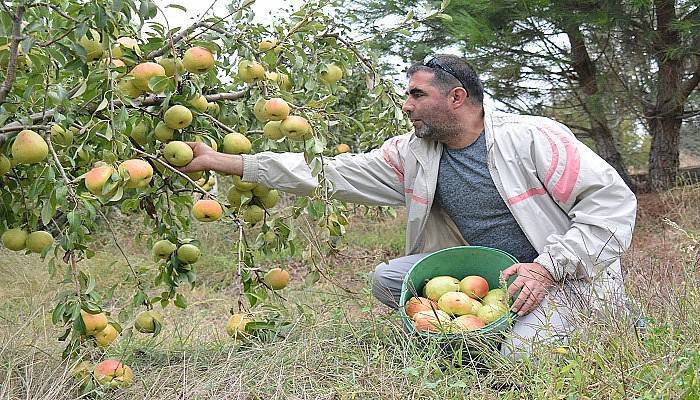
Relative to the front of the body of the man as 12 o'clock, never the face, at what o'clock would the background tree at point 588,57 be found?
The background tree is roughly at 5 o'clock from the man.

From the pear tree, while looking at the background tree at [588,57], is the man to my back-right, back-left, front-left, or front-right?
front-right

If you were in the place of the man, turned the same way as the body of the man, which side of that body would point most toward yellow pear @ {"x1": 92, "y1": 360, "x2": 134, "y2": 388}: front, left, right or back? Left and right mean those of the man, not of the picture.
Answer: front

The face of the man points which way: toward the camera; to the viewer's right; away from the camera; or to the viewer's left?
to the viewer's left

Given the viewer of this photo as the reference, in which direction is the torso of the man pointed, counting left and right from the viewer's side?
facing the viewer and to the left of the viewer

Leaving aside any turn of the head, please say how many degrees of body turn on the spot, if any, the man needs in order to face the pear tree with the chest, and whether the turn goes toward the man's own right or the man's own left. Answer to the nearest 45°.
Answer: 0° — they already face it
